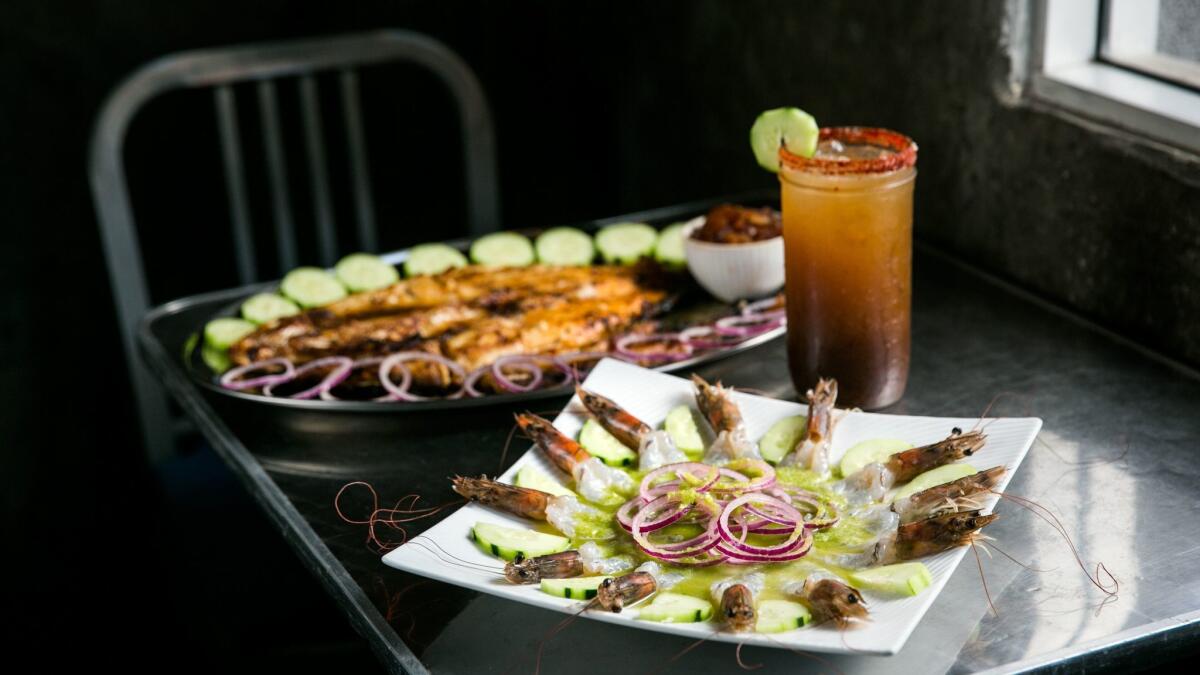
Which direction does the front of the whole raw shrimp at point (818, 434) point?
away from the camera

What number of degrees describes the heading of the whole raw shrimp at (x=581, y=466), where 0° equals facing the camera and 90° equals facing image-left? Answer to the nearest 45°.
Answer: approximately 135°

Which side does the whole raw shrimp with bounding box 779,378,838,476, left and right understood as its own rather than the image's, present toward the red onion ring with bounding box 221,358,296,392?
left

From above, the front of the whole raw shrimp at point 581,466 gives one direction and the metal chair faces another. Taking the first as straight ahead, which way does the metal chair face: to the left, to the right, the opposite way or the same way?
the opposite way

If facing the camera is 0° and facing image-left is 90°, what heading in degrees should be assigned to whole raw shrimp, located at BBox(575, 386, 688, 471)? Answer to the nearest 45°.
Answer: approximately 135°

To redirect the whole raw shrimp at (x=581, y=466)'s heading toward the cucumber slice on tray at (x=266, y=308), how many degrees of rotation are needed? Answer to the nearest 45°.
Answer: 0° — it already faces it

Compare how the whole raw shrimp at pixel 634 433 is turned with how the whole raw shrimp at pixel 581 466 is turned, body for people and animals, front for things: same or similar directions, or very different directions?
same or similar directions

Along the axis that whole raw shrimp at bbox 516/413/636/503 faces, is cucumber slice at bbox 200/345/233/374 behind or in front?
in front

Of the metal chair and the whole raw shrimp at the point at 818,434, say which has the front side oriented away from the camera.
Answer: the whole raw shrimp

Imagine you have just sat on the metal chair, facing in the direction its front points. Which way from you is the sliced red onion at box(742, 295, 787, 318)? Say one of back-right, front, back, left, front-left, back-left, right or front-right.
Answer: front

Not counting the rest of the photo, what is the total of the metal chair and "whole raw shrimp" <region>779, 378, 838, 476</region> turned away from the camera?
1
